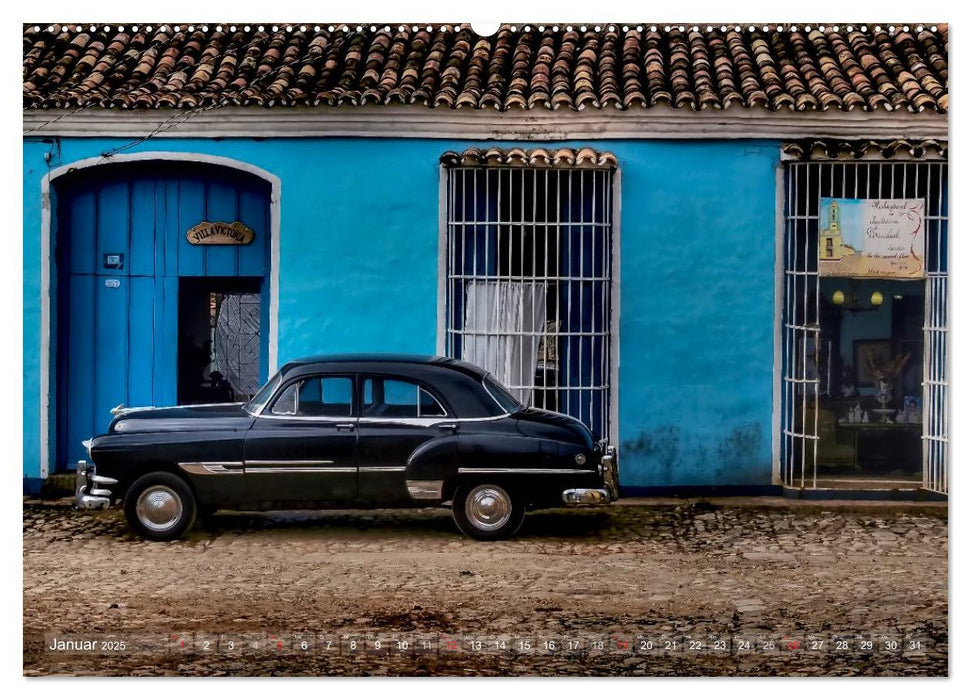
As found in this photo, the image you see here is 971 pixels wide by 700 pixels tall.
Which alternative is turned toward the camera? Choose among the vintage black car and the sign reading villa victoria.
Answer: the sign reading villa victoria

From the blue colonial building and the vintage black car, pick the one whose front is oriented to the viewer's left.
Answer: the vintage black car

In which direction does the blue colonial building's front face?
toward the camera

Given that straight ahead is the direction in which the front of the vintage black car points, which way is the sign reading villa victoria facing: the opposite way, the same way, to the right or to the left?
to the left

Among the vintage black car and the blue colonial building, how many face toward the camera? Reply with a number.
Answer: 1

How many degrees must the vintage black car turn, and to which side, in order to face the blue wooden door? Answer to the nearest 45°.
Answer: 0° — it already faces it

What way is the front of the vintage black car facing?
to the viewer's left

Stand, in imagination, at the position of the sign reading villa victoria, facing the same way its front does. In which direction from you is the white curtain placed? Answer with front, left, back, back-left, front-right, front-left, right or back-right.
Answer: left

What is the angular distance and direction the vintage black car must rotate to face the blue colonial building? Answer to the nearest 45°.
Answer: approximately 135° to its right

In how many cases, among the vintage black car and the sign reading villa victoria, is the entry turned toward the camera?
1

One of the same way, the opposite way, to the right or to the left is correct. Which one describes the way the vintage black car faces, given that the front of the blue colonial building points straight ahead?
to the right
